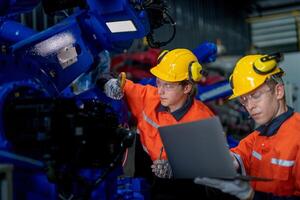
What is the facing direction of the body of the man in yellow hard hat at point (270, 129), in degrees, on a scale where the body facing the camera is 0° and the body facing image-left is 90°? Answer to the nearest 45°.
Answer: approximately 45°

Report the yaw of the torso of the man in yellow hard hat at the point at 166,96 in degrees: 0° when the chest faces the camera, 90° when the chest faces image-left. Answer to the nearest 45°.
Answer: approximately 45°

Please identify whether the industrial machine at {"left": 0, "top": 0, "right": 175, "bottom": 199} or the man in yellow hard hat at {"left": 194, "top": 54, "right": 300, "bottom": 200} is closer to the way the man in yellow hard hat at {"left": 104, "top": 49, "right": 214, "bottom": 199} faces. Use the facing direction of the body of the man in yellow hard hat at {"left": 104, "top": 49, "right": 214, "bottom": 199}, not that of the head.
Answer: the industrial machine

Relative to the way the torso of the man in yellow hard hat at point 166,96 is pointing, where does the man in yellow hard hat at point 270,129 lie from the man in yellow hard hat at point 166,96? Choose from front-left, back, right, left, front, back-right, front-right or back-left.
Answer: left

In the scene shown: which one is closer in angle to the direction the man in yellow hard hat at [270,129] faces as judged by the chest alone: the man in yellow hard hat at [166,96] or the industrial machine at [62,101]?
the industrial machine

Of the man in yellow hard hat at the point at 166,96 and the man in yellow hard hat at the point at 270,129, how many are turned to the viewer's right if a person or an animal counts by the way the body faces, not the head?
0

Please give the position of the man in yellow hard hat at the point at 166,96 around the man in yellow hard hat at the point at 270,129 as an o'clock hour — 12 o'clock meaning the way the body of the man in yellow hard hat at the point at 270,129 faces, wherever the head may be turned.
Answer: the man in yellow hard hat at the point at 166,96 is roughly at 3 o'clock from the man in yellow hard hat at the point at 270,129.
